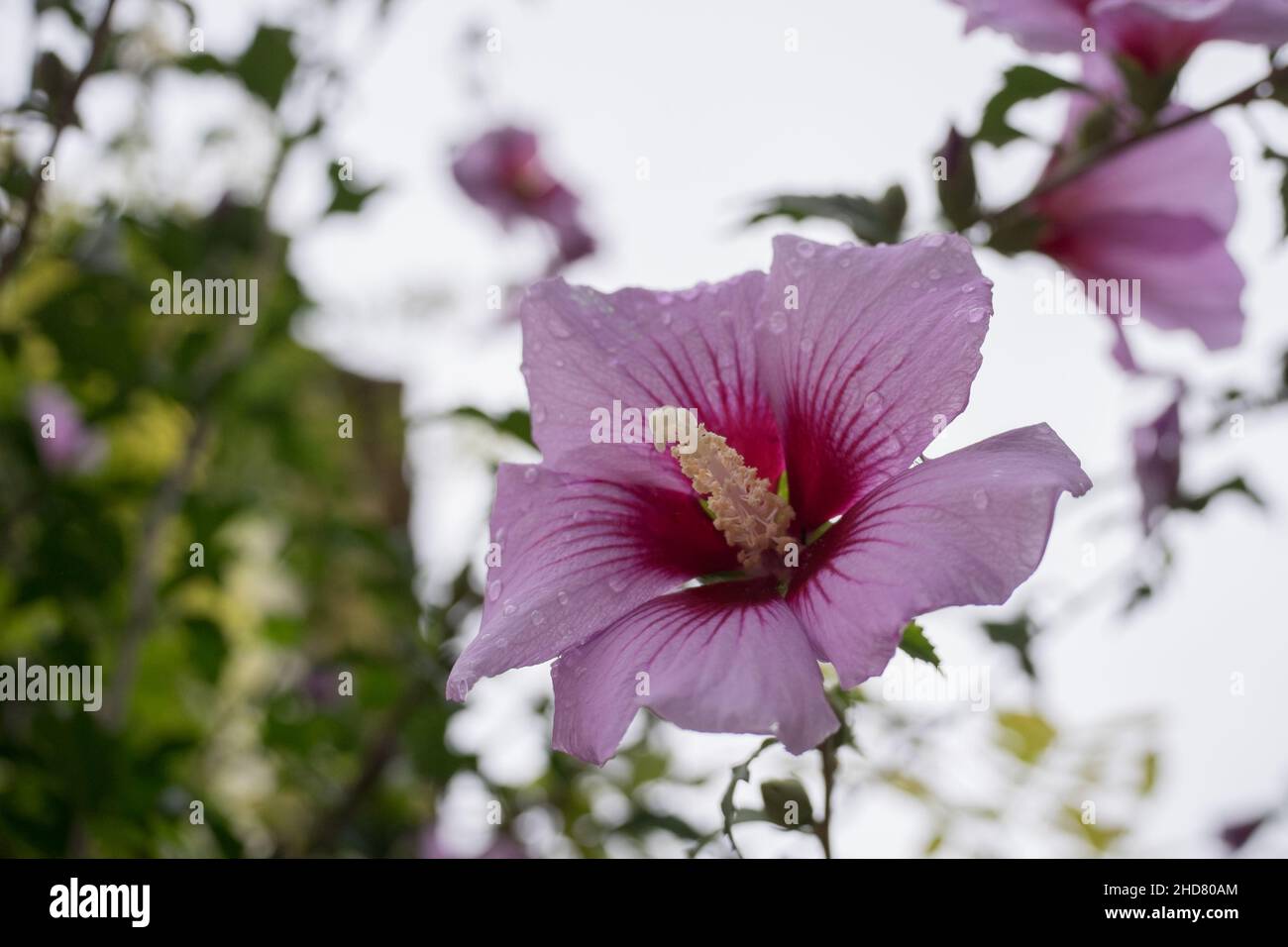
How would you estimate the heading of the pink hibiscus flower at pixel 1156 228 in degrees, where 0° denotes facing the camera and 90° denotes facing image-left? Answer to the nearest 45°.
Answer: approximately 270°

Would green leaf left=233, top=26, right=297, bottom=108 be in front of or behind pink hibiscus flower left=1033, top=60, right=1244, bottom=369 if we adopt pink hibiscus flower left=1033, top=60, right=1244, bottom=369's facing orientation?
behind

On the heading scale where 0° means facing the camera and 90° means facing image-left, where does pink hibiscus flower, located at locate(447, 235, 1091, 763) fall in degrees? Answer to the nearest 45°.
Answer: approximately 45°

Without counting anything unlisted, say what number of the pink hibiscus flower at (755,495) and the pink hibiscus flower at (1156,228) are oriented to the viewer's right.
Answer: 1

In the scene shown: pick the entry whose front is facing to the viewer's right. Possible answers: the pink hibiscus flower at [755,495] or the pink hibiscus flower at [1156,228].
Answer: the pink hibiscus flower at [1156,228]
